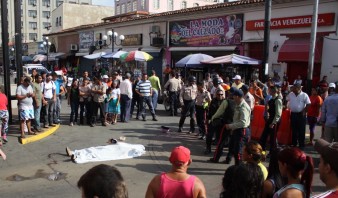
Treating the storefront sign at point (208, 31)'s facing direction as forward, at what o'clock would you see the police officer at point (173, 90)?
The police officer is roughly at 11 o'clock from the storefront sign.

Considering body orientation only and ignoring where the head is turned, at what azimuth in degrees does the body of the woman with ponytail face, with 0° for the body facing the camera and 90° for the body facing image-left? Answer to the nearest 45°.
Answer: approximately 135°

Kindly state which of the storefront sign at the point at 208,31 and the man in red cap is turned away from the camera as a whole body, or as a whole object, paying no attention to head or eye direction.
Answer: the man in red cap

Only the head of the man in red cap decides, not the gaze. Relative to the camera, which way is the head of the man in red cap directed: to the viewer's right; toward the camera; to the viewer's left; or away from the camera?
away from the camera

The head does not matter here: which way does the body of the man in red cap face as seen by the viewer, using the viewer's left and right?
facing away from the viewer

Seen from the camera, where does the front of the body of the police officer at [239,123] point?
to the viewer's left

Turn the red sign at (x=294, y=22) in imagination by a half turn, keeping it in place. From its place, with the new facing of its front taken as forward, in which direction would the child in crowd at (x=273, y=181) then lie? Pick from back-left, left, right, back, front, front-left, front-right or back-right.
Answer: back-right

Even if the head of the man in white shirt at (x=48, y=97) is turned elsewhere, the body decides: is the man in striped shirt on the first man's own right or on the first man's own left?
on the first man's own left

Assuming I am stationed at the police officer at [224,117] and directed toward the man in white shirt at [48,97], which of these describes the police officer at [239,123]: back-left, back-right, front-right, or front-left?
back-left

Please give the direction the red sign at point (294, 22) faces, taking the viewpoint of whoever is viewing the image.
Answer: facing the viewer and to the left of the viewer

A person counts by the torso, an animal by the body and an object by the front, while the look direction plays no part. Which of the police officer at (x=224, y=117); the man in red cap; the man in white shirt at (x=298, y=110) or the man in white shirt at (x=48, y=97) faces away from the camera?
the man in red cap

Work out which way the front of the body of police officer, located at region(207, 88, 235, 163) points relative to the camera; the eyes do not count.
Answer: to the viewer's left

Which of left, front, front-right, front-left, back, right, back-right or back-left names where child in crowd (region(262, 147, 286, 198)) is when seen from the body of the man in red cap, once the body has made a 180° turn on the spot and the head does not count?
left
